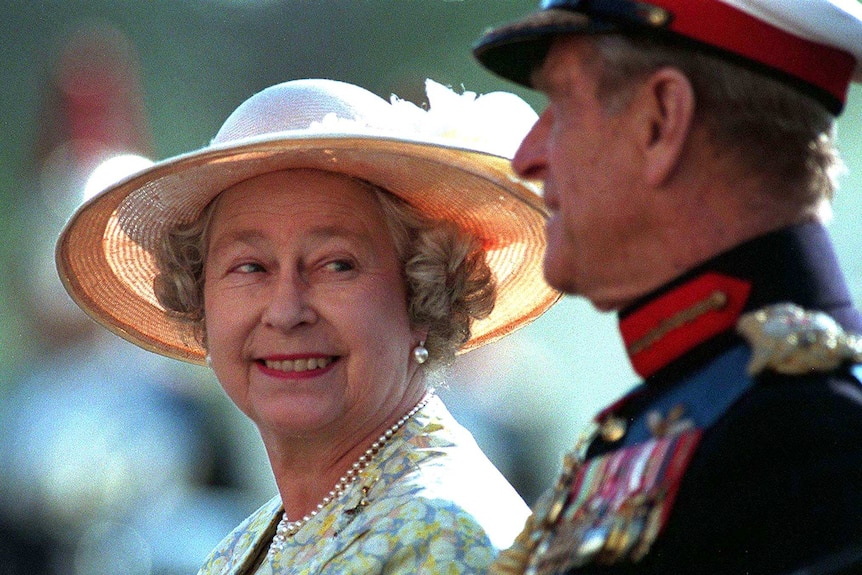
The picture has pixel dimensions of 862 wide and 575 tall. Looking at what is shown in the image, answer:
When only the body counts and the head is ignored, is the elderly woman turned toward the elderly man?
no

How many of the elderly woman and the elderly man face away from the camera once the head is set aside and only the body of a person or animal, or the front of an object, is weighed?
0

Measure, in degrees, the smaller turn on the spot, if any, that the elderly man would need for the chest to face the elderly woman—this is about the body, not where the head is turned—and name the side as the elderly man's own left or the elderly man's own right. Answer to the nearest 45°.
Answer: approximately 45° to the elderly man's own right

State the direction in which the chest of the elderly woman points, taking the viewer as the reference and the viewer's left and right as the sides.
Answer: facing the viewer and to the left of the viewer

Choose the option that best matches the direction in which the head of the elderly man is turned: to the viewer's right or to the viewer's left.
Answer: to the viewer's left

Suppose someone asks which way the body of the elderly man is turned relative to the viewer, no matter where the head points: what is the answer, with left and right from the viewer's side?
facing to the left of the viewer
